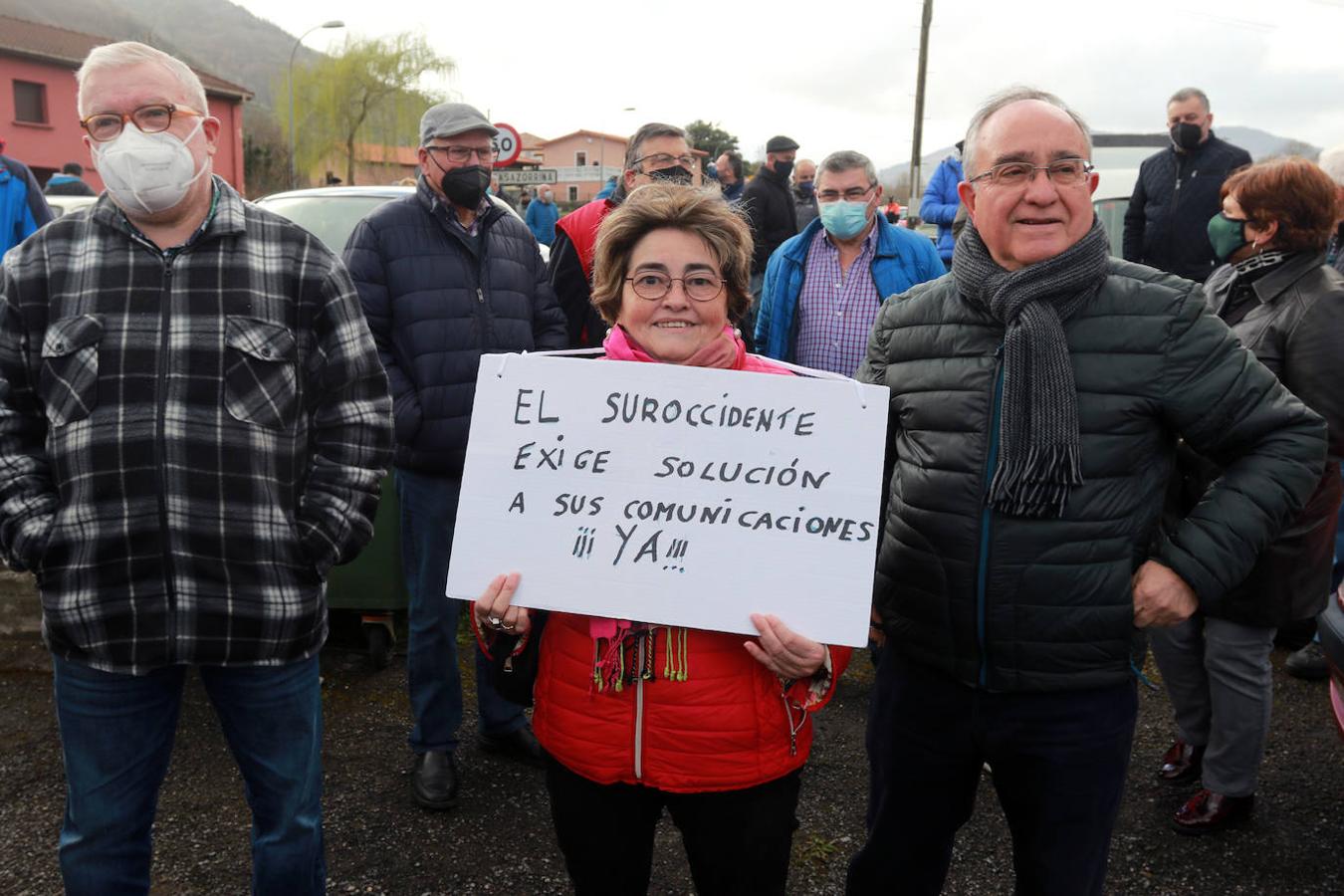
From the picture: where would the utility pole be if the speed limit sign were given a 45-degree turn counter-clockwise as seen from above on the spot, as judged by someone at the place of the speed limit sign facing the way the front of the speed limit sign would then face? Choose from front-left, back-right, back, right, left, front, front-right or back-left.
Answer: left

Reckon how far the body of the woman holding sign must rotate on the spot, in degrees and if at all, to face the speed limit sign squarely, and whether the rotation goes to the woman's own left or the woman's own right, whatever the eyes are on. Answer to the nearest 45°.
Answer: approximately 180°

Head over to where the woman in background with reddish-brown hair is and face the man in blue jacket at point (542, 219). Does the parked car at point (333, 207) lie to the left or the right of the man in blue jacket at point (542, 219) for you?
left

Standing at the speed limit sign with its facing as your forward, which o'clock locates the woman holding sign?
The woman holding sign is roughly at 12 o'clock from the speed limit sign.

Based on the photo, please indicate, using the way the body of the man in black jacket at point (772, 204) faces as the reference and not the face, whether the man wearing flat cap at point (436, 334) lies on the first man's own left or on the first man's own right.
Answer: on the first man's own right

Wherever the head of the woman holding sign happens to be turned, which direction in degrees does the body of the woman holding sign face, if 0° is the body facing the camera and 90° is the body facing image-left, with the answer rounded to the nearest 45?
approximately 0°

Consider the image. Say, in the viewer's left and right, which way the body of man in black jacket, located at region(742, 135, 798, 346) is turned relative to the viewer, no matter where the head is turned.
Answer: facing the viewer and to the right of the viewer

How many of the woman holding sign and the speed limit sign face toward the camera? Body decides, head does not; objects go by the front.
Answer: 2

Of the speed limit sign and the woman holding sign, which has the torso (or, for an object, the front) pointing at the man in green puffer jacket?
the speed limit sign

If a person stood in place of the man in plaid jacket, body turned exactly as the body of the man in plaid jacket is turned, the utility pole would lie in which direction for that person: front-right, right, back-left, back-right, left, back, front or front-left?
back-left

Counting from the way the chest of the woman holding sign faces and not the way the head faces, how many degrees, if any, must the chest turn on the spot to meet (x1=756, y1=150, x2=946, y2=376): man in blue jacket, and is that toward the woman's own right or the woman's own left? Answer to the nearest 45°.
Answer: approximately 180°
